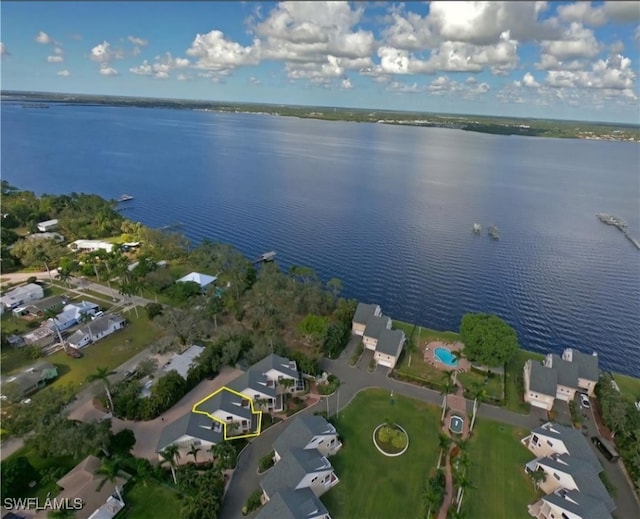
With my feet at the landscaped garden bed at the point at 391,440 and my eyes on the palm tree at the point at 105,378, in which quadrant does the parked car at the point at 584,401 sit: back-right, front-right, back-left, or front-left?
back-right

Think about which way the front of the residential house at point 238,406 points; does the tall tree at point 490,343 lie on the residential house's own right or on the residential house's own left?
on the residential house's own left

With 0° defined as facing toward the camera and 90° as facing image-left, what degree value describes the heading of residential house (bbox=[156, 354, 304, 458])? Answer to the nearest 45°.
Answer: approximately 315°

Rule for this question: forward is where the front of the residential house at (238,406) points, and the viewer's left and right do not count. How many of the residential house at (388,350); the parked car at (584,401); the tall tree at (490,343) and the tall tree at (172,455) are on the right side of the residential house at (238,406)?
1

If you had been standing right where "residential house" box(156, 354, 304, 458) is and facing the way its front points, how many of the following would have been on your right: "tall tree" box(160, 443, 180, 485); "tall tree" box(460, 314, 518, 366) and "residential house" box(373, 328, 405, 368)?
1

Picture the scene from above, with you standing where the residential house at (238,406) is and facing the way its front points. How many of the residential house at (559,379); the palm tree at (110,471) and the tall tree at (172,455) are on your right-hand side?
2

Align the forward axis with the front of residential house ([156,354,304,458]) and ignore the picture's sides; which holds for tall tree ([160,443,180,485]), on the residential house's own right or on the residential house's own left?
on the residential house's own right

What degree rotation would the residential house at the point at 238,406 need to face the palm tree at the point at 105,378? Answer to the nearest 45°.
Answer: approximately 135° to its right

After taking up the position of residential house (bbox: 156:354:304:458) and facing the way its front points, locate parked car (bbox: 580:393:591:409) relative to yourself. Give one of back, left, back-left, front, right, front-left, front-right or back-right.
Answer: front-left

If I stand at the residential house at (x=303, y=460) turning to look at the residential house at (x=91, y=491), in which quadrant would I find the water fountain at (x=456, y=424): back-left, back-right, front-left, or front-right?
back-right
